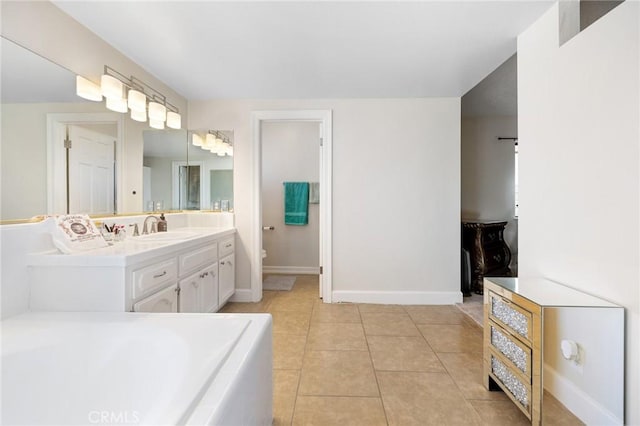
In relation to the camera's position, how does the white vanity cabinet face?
facing the viewer and to the right of the viewer

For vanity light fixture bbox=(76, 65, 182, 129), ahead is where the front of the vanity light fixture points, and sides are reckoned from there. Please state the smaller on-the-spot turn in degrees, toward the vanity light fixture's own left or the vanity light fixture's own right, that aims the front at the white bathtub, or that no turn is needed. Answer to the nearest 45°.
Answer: approximately 45° to the vanity light fixture's own right

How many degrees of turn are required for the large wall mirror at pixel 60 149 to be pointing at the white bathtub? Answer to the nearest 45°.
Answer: approximately 45° to its right

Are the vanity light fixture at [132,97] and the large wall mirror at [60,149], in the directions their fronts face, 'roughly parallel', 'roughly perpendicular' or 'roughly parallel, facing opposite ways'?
roughly parallel

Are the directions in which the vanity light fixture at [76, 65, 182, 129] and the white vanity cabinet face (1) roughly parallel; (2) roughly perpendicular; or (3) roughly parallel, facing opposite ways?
roughly parallel

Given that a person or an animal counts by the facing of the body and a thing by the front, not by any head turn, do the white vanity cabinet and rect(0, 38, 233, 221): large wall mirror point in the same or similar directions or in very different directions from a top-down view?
same or similar directions

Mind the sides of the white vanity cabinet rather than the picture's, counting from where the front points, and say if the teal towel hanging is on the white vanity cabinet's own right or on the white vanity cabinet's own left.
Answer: on the white vanity cabinet's own left

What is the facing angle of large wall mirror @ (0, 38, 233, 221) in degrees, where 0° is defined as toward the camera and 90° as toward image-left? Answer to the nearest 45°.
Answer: approximately 315°
